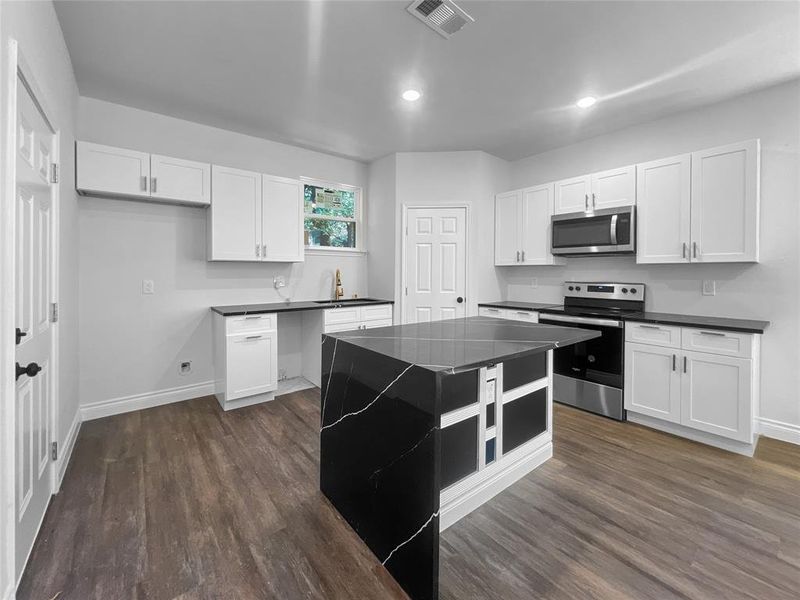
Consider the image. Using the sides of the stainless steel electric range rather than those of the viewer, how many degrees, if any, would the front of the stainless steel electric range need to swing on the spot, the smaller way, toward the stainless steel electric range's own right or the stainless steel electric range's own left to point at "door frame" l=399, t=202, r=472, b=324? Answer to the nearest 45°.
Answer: approximately 45° to the stainless steel electric range's own right

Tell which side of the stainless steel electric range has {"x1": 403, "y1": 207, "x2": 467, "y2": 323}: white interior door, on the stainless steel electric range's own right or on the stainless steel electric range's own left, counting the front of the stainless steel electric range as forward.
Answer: on the stainless steel electric range's own right

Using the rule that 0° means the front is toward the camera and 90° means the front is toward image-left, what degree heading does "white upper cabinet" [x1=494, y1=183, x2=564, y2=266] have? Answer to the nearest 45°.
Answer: approximately 45°

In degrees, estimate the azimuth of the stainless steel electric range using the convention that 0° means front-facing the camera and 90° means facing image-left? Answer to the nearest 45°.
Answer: approximately 45°
